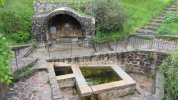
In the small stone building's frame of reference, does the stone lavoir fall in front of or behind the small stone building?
in front

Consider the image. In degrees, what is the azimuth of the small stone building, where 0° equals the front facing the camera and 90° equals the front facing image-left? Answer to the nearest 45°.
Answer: approximately 0°

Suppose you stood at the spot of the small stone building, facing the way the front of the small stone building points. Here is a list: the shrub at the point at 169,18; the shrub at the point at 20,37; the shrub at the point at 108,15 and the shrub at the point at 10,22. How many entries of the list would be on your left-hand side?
2

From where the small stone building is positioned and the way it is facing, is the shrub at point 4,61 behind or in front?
in front

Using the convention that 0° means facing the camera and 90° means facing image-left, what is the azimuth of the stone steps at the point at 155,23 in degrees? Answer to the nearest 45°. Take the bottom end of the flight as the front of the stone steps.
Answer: approximately 45°

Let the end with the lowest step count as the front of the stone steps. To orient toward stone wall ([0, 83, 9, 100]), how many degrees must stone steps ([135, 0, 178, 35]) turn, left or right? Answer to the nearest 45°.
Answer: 0° — it already faces it

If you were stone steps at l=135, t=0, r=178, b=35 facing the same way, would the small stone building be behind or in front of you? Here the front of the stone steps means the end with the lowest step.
in front

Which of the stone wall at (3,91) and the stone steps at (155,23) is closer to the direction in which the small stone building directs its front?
the stone wall

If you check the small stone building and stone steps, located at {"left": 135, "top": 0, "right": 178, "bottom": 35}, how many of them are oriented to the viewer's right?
0

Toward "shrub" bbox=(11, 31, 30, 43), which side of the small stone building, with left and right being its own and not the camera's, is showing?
right

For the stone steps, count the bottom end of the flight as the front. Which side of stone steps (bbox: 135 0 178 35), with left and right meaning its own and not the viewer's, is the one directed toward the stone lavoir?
front

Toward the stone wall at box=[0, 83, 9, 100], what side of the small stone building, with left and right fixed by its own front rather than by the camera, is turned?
front

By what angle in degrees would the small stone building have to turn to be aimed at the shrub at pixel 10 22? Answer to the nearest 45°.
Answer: approximately 90° to its right
